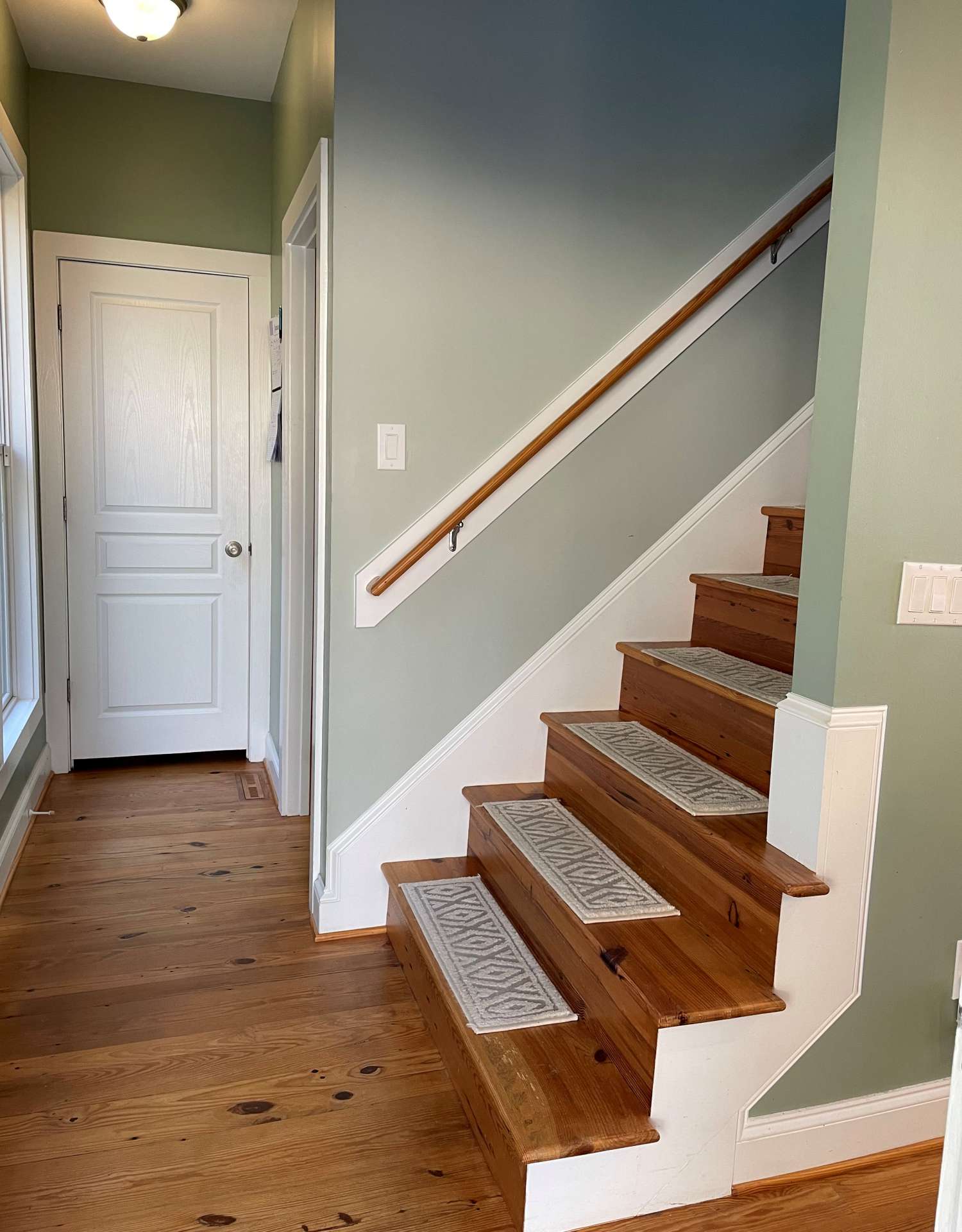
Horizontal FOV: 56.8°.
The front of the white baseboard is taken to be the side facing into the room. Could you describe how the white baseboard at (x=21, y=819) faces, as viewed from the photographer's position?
facing to the right of the viewer

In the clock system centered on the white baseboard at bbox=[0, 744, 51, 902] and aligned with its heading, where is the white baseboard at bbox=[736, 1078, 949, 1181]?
the white baseboard at bbox=[736, 1078, 949, 1181] is roughly at 2 o'clock from the white baseboard at bbox=[0, 744, 51, 902].

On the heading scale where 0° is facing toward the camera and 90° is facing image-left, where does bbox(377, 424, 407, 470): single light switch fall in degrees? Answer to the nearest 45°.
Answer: approximately 0°

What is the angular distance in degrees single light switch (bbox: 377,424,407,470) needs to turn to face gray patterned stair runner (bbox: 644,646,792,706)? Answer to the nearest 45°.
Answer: approximately 90° to its left

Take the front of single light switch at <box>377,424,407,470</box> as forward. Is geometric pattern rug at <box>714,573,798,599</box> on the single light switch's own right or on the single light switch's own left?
on the single light switch's own left

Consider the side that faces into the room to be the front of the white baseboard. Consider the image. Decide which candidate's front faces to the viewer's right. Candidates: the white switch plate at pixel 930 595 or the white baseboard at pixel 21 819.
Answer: the white baseboard

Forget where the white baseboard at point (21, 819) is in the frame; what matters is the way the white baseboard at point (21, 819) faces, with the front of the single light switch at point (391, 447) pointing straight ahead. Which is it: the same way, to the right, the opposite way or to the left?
to the left

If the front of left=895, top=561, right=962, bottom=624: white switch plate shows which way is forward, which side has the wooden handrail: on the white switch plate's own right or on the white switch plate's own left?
on the white switch plate's own right
